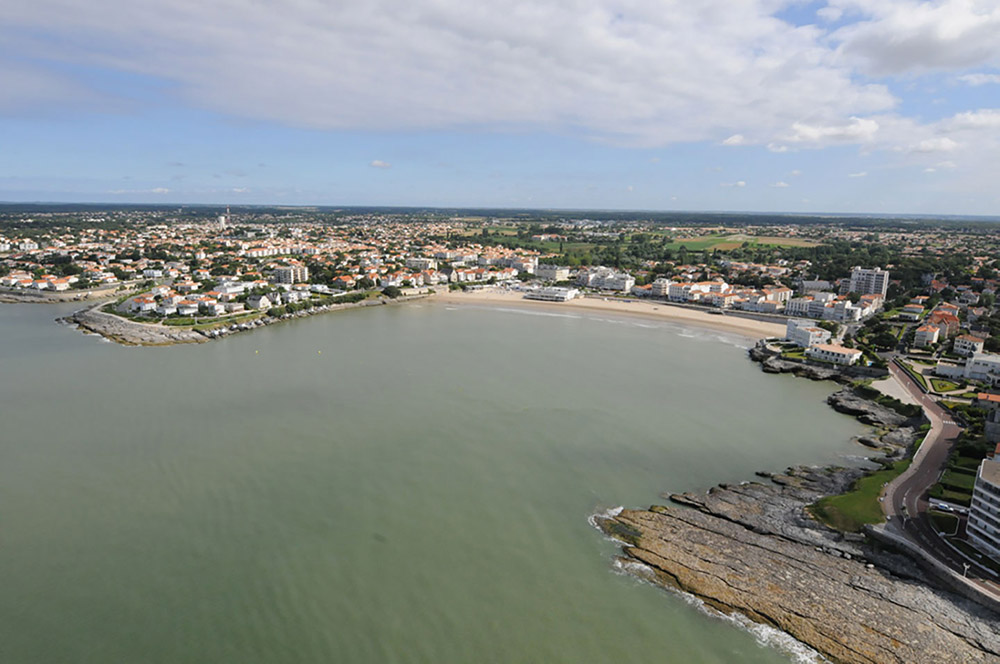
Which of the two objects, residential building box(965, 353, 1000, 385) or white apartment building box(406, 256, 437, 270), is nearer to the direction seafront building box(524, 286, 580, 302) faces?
the residential building

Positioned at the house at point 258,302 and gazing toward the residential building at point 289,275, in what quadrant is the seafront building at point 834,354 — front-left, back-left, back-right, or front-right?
back-right

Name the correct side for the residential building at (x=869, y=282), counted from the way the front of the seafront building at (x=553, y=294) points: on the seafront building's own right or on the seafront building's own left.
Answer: on the seafront building's own left

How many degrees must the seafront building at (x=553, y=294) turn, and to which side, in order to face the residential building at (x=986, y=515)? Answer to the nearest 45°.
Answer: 0° — it already faces it

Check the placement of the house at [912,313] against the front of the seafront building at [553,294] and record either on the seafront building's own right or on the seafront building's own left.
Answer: on the seafront building's own left

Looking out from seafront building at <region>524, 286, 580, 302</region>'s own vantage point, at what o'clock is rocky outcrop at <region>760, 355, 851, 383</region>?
The rocky outcrop is roughly at 11 o'clock from the seafront building.

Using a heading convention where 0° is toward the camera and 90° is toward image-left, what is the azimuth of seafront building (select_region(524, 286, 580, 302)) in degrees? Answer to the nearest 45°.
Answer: approximately 0°

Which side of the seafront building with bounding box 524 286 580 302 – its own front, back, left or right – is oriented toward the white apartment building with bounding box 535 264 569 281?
back

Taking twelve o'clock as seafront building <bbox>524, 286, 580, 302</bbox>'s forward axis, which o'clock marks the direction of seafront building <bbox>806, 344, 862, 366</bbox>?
seafront building <bbox>806, 344, 862, 366</bbox> is roughly at 11 o'clock from seafront building <bbox>524, 286, 580, 302</bbox>.
